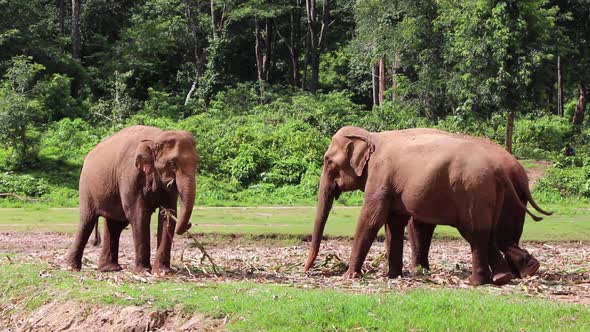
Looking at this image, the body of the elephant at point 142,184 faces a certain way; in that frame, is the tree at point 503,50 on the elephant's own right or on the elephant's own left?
on the elephant's own left

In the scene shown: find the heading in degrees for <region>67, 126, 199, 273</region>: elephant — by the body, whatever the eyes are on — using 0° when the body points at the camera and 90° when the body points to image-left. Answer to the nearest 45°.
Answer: approximately 315°

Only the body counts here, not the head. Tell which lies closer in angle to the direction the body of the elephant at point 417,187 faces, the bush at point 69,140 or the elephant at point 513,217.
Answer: the bush

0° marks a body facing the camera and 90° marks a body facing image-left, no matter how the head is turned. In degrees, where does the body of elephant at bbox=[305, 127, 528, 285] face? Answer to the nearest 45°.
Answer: approximately 90°

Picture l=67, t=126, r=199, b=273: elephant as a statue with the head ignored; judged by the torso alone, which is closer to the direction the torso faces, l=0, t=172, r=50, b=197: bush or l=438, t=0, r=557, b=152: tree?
the tree

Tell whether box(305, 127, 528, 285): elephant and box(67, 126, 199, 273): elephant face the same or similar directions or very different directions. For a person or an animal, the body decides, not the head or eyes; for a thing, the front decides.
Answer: very different directions

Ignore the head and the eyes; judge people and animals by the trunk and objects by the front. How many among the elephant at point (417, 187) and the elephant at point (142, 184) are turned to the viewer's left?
1

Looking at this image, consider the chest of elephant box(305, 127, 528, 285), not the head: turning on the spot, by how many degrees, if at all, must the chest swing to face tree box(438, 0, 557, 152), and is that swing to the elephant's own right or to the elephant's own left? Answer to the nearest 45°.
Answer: approximately 90° to the elephant's own right
